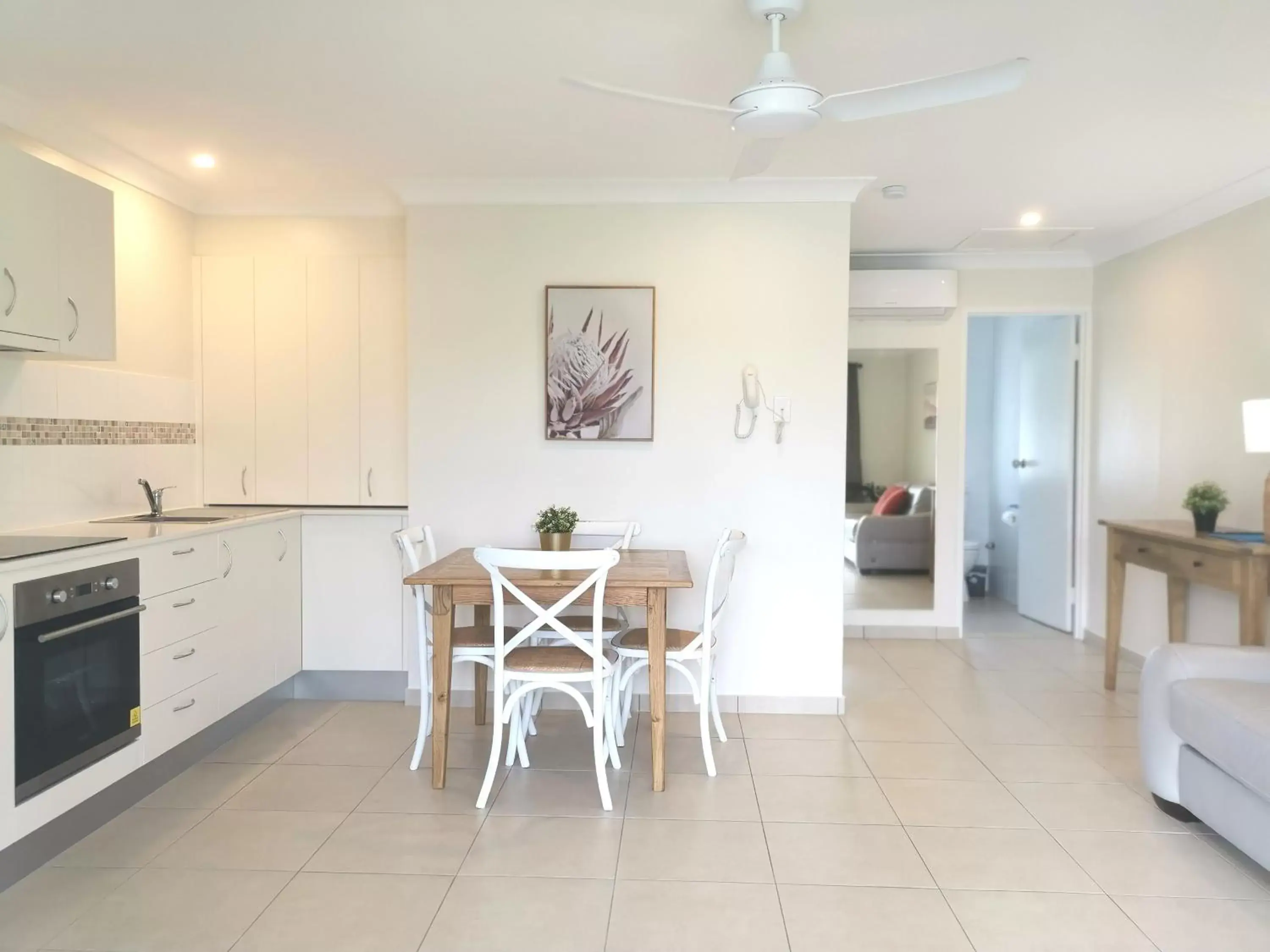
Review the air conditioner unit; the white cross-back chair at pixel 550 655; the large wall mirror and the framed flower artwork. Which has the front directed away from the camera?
the white cross-back chair

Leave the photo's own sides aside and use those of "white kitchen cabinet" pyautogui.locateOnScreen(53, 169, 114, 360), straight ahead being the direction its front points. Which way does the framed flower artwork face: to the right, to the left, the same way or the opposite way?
to the right

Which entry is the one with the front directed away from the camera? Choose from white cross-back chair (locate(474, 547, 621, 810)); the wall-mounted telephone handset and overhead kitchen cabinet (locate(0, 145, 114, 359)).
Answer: the white cross-back chair

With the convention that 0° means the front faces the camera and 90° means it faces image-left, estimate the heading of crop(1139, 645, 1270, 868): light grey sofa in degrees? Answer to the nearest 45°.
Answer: approximately 45°

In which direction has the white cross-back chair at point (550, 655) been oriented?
away from the camera

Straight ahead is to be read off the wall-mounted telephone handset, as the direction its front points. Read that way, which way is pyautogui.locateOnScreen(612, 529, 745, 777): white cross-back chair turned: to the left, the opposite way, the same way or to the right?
to the right

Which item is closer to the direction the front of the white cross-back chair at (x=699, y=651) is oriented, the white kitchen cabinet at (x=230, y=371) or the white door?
the white kitchen cabinet

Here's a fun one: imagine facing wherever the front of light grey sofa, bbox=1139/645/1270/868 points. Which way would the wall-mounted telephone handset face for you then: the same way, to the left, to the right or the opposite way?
to the left

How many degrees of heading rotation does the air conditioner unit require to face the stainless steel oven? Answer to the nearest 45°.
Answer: approximately 45° to its right

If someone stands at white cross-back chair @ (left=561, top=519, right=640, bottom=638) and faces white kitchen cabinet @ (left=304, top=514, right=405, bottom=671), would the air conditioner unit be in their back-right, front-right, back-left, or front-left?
back-right
